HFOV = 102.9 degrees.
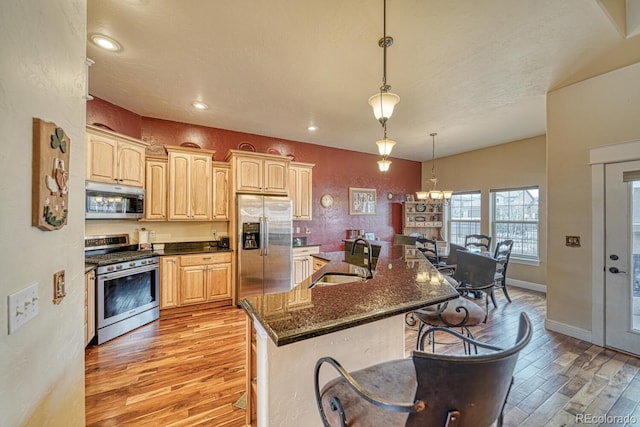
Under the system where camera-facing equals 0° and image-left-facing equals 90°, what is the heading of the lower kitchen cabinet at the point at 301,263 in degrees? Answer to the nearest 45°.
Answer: approximately 315°

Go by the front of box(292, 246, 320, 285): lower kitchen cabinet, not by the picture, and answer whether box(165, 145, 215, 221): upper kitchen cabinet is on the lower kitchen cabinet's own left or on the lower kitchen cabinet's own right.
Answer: on the lower kitchen cabinet's own right

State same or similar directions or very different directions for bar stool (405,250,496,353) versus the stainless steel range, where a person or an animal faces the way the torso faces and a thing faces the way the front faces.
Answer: very different directions

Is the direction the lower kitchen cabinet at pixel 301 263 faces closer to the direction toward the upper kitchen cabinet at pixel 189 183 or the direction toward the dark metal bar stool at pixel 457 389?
the dark metal bar stool

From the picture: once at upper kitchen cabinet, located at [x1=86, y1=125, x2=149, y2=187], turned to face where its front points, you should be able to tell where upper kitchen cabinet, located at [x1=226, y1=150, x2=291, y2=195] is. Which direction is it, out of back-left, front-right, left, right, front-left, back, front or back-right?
front-left

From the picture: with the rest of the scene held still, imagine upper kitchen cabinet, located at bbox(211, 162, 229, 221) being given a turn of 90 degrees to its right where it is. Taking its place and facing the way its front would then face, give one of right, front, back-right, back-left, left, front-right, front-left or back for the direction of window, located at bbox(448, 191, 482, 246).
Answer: back

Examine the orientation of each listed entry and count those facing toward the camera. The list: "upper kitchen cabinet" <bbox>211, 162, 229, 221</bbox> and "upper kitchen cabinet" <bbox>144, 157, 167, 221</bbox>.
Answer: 2

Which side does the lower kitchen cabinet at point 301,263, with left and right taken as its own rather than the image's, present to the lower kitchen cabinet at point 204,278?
right
